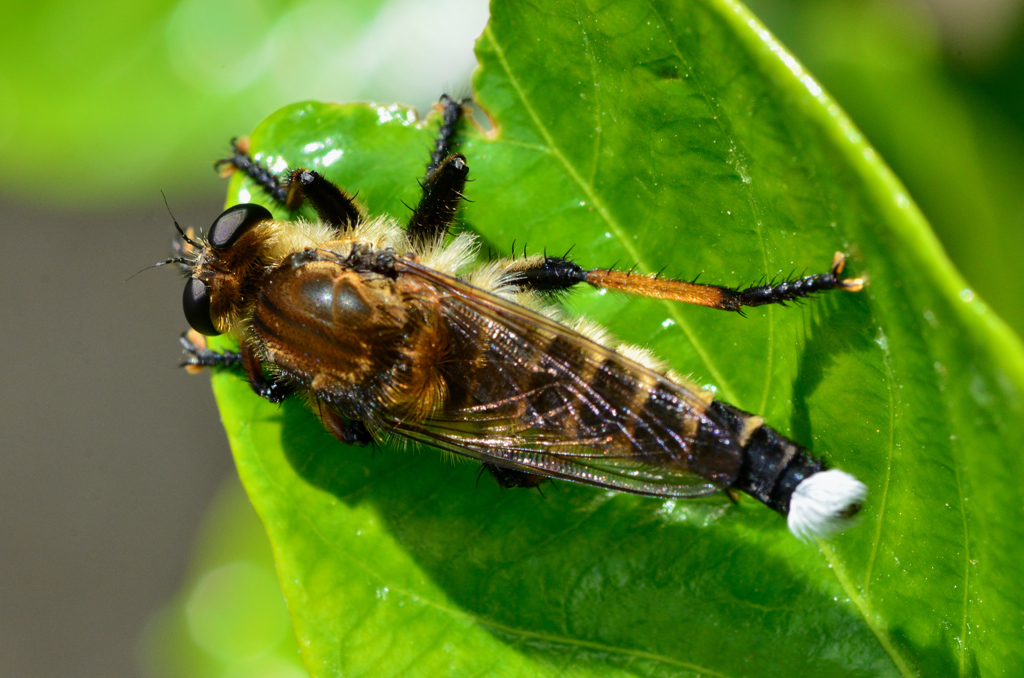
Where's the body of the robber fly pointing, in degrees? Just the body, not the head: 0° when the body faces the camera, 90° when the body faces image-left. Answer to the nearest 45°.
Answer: approximately 90°
